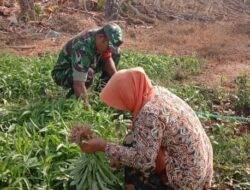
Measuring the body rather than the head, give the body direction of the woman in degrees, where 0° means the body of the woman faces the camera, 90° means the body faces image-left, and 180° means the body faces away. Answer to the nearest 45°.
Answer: approximately 90°

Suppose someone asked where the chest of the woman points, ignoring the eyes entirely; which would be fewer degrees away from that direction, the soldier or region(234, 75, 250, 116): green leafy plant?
the soldier

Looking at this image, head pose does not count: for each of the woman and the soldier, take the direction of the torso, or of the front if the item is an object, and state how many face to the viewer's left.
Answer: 1

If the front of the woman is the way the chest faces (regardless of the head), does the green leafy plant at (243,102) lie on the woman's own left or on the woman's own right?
on the woman's own right

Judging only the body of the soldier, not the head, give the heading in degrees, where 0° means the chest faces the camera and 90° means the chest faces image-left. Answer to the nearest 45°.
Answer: approximately 315°

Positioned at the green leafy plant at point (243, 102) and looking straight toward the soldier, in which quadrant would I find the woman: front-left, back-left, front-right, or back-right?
front-left

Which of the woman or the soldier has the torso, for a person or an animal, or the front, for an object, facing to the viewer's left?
the woman

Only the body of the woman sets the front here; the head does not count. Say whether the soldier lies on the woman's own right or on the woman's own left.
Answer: on the woman's own right

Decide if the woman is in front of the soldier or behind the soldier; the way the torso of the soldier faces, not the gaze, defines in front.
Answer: in front

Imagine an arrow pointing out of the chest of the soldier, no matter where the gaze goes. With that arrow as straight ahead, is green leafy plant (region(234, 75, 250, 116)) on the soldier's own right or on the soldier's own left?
on the soldier's own left
